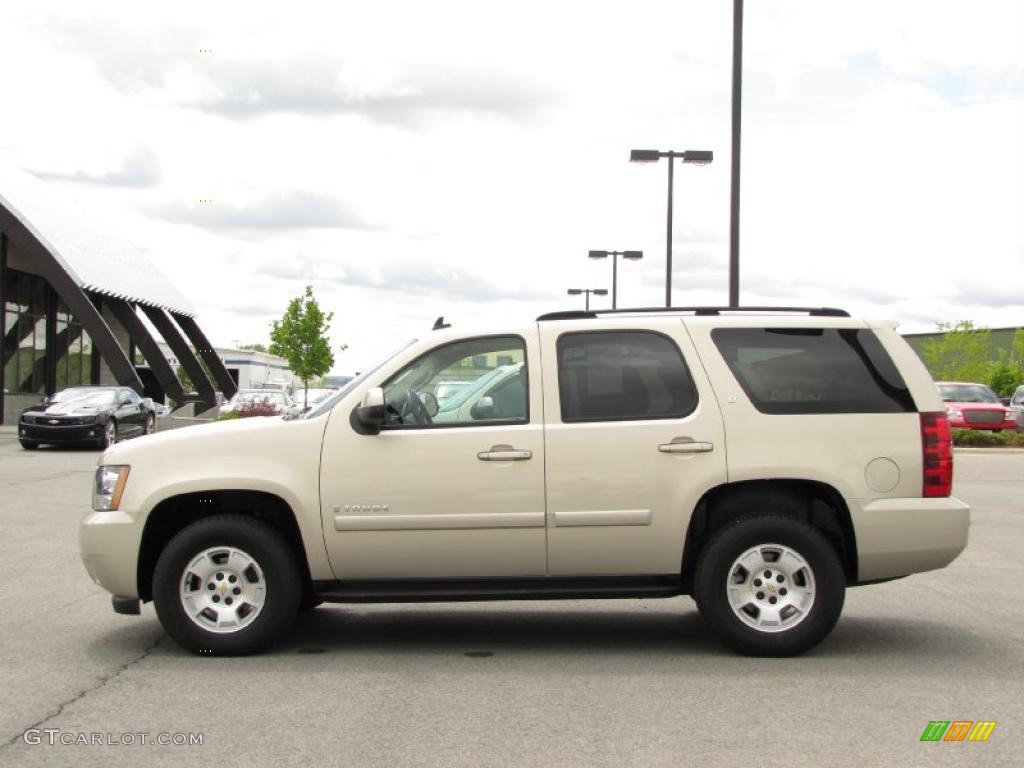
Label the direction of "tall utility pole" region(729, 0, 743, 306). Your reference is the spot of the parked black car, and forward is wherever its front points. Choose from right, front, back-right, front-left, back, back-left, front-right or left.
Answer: left

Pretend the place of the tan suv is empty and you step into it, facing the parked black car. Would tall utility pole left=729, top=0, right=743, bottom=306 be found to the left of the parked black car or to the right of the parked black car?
right

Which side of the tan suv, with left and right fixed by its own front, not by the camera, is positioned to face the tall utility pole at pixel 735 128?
right

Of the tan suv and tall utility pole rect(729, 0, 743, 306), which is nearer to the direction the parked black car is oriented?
the tan suv

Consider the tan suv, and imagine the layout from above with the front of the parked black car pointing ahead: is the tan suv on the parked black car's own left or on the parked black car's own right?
on the parked black car's own left

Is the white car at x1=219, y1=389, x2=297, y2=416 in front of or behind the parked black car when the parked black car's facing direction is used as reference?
behind

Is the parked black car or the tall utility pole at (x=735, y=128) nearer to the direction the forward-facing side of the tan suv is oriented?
the parked black car

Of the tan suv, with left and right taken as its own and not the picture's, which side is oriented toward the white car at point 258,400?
right

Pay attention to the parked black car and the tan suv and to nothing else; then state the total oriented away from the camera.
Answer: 0

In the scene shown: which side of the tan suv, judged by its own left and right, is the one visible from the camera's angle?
left
